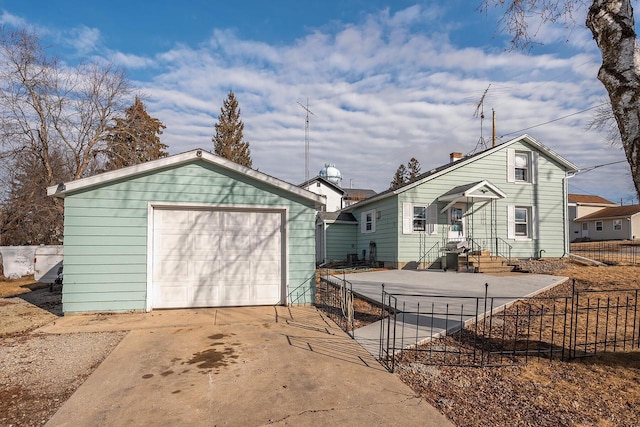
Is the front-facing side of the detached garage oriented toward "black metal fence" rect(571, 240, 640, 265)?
no

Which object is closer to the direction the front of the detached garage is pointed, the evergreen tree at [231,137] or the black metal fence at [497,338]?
the black metal fence

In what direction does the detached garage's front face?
toward the camera

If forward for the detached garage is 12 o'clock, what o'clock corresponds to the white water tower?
The white water tower is roughly at 7 o'clock from the detached garage.

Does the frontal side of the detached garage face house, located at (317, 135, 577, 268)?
no

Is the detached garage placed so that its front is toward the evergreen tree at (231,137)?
no

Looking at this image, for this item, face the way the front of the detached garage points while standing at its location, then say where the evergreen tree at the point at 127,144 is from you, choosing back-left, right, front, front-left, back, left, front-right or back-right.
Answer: back

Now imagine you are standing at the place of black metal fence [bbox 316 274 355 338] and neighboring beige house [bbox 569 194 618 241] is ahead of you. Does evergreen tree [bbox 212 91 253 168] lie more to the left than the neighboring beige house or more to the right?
left

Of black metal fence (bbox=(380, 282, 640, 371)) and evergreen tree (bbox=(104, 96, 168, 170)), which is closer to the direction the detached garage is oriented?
the black metal fence

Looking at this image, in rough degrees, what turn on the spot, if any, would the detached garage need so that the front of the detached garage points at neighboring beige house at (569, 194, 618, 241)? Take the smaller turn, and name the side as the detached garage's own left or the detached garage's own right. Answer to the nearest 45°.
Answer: approximately 135° to the detached garage's own left

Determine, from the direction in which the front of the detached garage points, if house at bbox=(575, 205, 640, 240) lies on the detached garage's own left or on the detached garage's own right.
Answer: on the detached garage's own left

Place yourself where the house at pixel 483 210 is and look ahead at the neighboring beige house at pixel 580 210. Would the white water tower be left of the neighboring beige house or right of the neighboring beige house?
left
